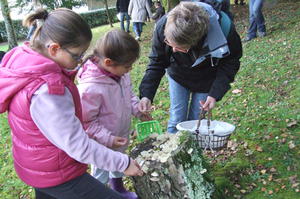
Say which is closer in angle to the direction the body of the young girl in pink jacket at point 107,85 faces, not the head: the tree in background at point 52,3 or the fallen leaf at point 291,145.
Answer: the fallen leaf

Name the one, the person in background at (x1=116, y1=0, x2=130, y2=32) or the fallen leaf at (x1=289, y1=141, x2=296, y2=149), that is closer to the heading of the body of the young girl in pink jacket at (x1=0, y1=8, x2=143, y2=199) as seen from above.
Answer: the fallen leaf

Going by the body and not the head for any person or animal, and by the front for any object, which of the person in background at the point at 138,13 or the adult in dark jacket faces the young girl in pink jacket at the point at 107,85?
the adult in dark jacket

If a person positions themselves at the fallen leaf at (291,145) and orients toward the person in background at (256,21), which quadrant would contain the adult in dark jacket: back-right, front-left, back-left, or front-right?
back-left

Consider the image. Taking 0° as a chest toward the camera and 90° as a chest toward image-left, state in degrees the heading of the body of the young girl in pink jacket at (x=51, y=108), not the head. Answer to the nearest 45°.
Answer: approximately 270°

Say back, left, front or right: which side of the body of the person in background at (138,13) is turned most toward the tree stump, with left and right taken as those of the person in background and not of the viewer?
back

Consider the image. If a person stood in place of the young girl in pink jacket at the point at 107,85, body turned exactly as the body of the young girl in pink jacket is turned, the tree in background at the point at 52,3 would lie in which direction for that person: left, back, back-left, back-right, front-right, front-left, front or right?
back-left
